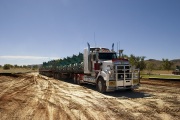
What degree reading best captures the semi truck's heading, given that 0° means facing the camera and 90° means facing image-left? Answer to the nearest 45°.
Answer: approximately 315°
